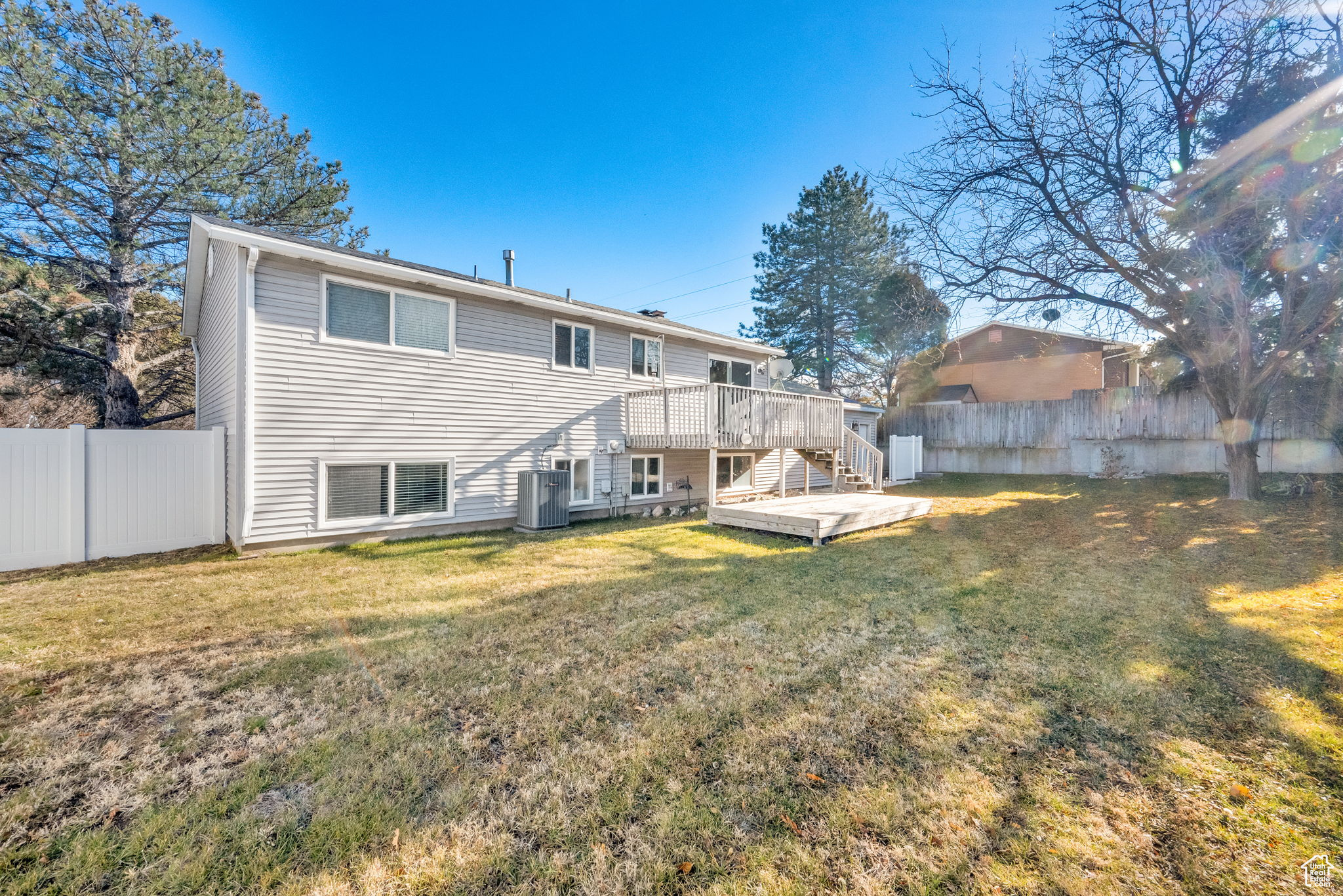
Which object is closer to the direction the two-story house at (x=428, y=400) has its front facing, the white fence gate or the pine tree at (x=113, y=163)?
the pine tree

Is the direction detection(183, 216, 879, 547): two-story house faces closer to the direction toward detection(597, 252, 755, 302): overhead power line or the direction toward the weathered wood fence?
the overhead power line

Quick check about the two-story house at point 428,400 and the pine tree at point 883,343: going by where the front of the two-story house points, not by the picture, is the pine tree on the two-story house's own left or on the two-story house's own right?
on the two-story house's own right

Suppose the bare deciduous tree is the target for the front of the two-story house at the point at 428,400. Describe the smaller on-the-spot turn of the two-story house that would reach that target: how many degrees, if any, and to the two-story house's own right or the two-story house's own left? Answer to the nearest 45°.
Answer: approximately 135° to the two-story house's own right

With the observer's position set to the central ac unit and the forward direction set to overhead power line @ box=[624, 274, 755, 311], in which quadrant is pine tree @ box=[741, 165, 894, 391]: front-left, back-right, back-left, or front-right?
front-right

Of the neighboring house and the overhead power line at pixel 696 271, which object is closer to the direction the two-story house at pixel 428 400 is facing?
the overhead power line

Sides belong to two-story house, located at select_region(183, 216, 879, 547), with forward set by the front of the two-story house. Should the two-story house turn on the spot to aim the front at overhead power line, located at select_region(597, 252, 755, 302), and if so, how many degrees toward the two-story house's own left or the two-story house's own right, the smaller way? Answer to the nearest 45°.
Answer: approximately 90° to the two-story house's own right

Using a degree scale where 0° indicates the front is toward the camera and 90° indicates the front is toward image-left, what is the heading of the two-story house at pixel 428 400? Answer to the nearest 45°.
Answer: approximately 135°

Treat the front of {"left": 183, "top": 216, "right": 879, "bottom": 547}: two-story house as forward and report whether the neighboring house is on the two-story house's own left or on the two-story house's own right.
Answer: on the two-story house's own right

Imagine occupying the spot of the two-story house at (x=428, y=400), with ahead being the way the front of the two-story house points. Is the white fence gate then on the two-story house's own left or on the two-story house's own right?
on the two-story house's own right

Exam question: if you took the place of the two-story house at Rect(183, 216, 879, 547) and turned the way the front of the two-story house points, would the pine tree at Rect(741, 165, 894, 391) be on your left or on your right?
on your right
